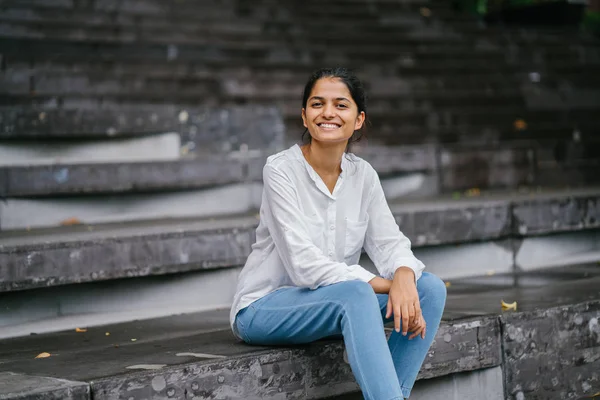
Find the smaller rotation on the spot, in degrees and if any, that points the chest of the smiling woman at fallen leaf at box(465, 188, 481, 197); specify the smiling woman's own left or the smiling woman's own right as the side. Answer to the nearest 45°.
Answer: approximately 135° to the smiling woman's own left

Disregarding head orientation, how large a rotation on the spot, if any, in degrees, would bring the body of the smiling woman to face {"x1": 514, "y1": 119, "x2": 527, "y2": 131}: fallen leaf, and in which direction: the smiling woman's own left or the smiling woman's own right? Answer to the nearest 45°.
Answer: approximately 135° to the smiling woman's own left

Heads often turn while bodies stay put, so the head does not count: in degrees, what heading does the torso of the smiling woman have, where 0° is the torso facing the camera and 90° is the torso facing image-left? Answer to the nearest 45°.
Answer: approximately 315°

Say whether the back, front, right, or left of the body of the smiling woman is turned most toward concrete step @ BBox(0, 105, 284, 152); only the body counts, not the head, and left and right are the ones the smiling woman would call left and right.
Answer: back

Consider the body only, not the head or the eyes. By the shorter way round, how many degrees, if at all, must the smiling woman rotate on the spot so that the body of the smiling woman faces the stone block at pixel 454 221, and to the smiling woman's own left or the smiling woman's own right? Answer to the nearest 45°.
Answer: approximately 135° to the smiling woman's own left
